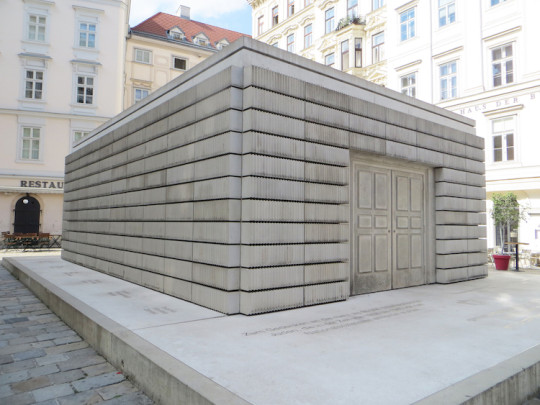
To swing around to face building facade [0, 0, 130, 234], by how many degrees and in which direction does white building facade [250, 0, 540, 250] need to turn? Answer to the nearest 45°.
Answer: approximately 45° to its right

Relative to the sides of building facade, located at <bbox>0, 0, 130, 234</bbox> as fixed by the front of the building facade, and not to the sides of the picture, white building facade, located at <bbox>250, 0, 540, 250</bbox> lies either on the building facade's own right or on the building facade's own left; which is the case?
on the building facade's own left

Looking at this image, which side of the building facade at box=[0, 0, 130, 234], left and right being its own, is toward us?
front

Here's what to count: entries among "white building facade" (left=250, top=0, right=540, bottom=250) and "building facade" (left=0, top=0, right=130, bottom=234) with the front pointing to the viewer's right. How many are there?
0

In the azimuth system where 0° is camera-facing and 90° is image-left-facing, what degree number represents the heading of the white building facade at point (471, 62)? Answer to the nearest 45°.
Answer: approximately 45°

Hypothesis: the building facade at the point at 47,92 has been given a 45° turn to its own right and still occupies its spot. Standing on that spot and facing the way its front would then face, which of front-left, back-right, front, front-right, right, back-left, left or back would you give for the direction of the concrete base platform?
front-left

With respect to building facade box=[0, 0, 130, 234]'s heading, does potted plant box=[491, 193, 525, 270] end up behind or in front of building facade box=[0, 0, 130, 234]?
in front

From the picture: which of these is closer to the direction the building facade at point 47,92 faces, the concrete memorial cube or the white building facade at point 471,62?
the concrete memorial cube
